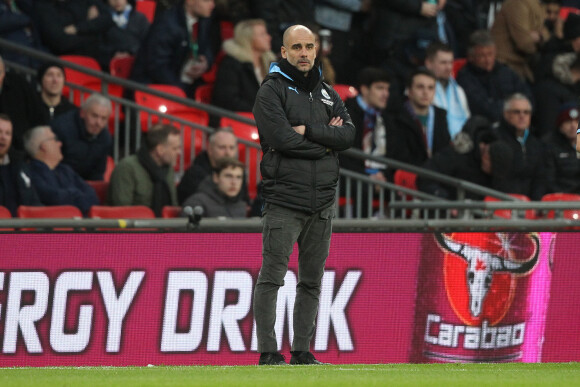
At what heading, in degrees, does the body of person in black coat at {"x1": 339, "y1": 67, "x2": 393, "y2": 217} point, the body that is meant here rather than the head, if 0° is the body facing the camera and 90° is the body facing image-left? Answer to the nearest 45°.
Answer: approximately 315°

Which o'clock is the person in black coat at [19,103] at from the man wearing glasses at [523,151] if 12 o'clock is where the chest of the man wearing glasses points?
The person in black coat is roughly at 2 o'clock from the man wearing glasses.

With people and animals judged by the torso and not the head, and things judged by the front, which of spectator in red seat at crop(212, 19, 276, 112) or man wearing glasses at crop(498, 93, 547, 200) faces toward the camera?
the man wearing glasses

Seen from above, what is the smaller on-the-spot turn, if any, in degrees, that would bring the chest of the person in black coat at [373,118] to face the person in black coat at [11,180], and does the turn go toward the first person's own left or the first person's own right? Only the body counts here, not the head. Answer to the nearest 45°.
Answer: approximately 90° to the first person's own right

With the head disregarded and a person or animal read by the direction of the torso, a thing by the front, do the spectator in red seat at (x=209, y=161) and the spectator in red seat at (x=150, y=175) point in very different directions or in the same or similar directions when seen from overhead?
same or similar directions

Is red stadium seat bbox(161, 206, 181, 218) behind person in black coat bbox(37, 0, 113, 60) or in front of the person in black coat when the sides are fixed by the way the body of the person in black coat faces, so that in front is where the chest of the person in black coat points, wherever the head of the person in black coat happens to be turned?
in front

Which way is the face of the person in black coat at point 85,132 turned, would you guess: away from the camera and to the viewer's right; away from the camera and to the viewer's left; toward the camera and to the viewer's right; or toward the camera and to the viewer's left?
toward the camera and to the viewer's right

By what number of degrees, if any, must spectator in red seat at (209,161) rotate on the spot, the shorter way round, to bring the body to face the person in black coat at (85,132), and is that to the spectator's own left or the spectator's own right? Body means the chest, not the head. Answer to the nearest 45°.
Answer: approximately 135° to the spectator's own right

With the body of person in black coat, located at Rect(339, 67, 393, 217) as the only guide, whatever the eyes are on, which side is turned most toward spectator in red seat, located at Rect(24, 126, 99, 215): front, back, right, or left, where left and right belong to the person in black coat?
right

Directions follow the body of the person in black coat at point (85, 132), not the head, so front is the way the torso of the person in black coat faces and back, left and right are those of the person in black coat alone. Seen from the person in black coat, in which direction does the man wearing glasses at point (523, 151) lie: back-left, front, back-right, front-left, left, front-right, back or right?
front-left

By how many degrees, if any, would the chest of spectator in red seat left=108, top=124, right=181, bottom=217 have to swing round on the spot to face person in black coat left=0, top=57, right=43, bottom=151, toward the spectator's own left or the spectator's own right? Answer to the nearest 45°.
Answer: approximately 180°

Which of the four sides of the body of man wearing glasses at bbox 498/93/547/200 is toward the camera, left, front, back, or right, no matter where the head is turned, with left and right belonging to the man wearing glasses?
front

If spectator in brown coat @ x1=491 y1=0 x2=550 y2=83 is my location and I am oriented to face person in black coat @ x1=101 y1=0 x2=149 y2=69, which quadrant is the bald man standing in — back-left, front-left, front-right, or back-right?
front-left

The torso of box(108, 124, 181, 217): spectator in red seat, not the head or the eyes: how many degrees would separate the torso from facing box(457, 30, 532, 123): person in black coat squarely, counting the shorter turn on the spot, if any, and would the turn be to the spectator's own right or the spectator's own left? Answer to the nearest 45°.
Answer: approximately 90° to the spectator's own left

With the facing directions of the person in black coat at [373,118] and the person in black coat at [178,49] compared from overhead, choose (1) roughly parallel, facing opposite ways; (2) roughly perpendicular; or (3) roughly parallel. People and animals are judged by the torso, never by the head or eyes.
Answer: roughly parallel

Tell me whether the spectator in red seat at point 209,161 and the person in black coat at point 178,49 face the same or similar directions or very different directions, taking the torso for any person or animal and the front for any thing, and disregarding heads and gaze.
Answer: same or similar directions

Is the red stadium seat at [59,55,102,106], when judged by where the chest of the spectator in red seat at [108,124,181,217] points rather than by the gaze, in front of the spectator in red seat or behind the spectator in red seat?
behind

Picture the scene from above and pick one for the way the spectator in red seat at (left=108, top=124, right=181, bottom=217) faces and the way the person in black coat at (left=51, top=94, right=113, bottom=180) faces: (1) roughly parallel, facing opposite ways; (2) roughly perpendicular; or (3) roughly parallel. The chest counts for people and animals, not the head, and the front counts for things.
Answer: roughly parallel
